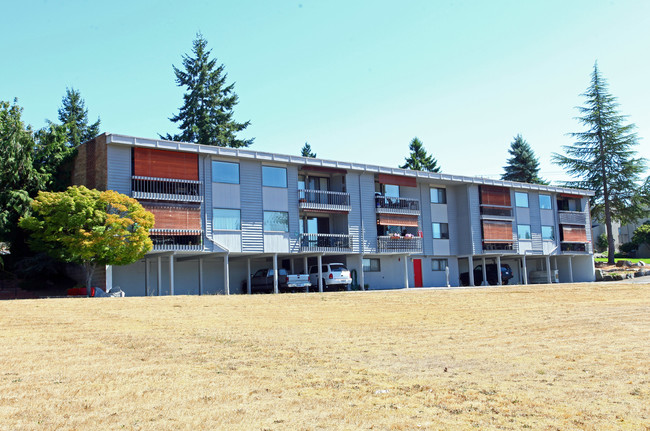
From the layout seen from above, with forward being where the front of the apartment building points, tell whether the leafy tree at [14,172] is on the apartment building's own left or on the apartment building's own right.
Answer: on the apartment building's own right

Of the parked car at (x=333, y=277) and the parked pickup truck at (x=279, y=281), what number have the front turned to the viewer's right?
0

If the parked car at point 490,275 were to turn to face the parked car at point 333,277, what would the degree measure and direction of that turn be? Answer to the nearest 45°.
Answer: approximately 90° to its left
